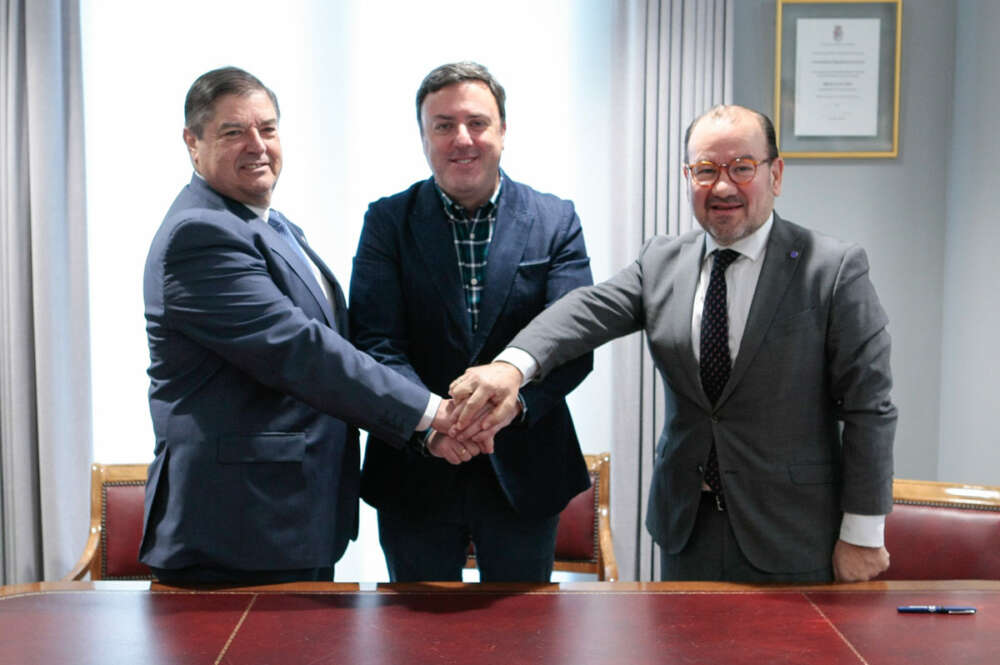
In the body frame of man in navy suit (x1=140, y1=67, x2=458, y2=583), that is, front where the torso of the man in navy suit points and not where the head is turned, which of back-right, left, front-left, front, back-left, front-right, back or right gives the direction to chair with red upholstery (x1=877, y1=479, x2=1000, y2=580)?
front-left

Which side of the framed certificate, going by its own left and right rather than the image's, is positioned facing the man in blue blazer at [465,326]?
front

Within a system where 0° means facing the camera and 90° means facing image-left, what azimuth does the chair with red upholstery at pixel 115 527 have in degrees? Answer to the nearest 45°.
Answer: approximately 0°

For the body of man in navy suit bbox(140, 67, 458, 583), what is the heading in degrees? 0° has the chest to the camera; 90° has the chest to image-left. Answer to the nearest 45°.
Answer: approximately 315°

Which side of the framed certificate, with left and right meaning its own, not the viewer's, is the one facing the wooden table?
front
